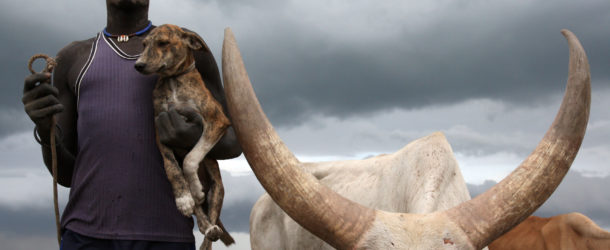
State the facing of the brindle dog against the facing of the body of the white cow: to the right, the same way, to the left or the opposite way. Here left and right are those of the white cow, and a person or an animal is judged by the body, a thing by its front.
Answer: to the right

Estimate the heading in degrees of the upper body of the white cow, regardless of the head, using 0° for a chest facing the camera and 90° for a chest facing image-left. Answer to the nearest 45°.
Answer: approximately 315°

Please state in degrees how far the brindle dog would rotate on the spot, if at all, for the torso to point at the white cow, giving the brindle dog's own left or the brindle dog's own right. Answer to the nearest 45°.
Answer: approximately 135° to the brindle dog's own left

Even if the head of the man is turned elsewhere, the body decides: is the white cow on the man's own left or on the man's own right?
on the man's own left
